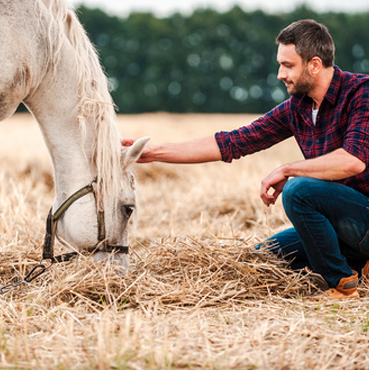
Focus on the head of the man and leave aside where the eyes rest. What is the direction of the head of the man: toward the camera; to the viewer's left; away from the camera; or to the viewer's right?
to the viewer's left

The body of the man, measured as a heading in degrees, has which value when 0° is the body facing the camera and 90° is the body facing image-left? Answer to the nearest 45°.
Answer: approximately 45°

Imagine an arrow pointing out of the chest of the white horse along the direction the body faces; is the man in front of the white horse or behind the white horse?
in front

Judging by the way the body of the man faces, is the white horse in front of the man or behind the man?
in front

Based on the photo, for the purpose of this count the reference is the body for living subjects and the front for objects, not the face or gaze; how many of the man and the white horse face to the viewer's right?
1

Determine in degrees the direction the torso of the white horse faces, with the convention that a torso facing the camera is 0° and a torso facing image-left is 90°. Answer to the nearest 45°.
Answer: approximately 270°
